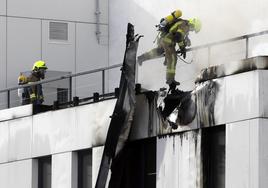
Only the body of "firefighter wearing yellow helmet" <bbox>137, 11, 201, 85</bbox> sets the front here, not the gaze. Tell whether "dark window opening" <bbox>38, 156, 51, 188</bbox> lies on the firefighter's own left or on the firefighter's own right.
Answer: on the firefighter's own left
